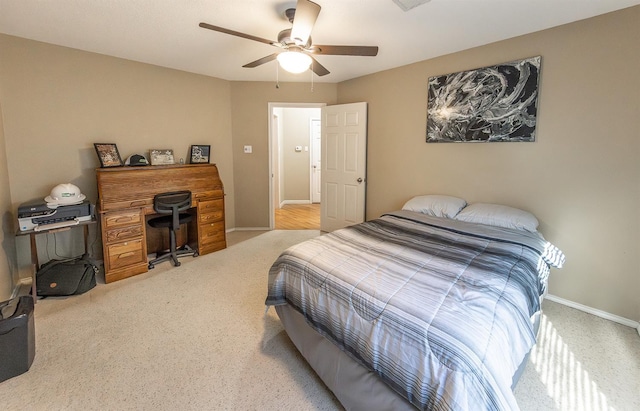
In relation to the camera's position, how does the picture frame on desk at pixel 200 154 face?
facing the viewer

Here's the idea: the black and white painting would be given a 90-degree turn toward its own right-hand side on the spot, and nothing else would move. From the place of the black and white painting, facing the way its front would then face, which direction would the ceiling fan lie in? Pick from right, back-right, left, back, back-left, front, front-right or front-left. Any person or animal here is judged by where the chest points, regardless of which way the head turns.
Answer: left

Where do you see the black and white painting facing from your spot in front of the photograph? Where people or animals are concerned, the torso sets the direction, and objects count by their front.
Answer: facing the viewer and to the left of the viewer

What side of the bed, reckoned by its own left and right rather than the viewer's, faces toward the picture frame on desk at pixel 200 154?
right

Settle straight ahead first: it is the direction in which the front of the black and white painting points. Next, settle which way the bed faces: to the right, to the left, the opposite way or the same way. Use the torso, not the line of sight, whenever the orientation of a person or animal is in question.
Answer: the same way

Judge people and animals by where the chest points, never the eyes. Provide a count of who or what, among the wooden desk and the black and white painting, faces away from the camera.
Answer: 0

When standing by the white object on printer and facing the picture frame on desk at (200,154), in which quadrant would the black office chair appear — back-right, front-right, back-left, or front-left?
front-right

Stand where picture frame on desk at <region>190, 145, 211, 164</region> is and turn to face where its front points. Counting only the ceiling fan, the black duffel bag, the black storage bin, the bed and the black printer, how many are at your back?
0

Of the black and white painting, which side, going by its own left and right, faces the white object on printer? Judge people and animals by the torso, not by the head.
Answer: front

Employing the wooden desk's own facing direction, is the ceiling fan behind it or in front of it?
in front

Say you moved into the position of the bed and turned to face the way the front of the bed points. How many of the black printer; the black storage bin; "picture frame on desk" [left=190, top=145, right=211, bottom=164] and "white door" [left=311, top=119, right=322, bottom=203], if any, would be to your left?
0

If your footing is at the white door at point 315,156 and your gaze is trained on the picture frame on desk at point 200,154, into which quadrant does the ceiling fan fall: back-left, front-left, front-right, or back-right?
front-left

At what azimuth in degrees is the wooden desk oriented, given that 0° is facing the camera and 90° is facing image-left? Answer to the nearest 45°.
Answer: approximately 315°

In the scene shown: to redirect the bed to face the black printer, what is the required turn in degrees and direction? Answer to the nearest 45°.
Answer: approximately 45° to its right

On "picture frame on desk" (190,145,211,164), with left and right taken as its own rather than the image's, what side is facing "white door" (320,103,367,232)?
left
